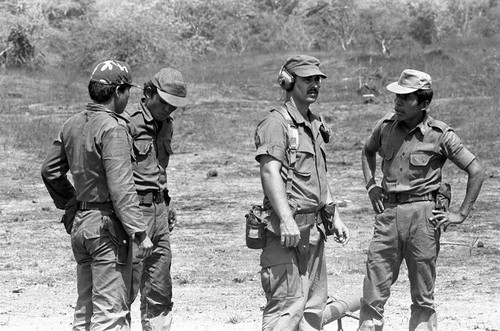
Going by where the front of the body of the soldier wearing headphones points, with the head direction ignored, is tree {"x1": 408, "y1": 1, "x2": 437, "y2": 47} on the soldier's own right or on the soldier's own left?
on the soldier's own left

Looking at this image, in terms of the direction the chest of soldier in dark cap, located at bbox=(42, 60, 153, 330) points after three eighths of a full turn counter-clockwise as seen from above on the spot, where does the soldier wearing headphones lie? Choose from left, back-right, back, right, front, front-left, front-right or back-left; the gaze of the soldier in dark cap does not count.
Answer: back

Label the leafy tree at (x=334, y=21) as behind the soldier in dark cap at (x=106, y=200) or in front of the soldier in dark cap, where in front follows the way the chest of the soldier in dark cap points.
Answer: in front

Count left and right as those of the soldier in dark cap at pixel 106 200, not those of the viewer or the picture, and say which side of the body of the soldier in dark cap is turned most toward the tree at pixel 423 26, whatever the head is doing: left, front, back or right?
front

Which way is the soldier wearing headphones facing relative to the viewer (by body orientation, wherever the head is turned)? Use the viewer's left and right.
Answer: facing the viewer and to the right of the viewer

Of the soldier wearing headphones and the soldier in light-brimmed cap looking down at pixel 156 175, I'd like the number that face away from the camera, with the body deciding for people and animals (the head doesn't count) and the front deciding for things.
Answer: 0

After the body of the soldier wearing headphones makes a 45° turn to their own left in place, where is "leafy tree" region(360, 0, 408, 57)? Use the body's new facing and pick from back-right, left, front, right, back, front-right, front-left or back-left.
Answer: left

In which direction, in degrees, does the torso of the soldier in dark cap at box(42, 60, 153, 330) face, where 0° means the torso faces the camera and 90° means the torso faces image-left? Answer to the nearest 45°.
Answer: approximately 225°
